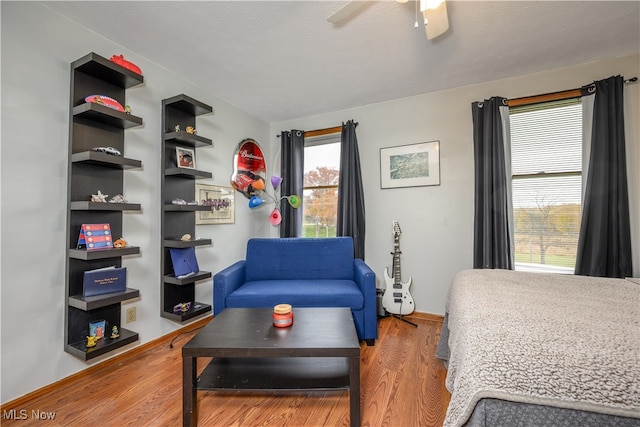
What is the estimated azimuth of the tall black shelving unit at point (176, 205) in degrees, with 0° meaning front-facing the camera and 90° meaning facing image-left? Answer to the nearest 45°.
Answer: approximately 315°

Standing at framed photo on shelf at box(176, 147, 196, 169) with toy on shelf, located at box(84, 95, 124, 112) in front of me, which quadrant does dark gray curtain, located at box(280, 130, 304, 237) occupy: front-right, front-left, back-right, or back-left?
back-left

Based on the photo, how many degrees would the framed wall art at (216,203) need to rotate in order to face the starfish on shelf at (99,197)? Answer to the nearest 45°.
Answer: approximately 90° to its right

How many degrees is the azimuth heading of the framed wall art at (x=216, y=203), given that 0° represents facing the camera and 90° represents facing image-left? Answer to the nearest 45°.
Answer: approximately 315°

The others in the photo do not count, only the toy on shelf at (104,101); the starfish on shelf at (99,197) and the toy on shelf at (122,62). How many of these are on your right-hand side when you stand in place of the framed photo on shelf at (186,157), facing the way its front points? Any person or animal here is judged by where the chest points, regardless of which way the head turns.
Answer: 3

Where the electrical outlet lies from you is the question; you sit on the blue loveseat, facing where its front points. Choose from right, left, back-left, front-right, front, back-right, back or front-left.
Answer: right

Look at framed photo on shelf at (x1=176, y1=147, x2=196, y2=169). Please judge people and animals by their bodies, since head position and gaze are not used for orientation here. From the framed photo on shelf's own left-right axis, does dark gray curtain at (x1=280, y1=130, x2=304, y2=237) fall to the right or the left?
on its left

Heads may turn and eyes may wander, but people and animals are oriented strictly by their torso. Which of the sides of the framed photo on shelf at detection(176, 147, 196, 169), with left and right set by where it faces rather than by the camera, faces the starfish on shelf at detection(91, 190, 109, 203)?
right

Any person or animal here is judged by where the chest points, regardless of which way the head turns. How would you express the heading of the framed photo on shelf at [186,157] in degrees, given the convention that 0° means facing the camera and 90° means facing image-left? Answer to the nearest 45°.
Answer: approximately 315°

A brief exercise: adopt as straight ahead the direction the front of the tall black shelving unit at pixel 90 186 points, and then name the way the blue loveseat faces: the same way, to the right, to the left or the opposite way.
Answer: to the right

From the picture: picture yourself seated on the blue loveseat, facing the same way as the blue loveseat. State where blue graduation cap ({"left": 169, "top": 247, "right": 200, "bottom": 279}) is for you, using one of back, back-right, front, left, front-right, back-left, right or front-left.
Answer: right

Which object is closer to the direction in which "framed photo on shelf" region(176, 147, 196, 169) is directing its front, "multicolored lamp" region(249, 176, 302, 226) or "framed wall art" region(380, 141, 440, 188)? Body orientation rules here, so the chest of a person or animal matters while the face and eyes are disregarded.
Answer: the framed wall art
